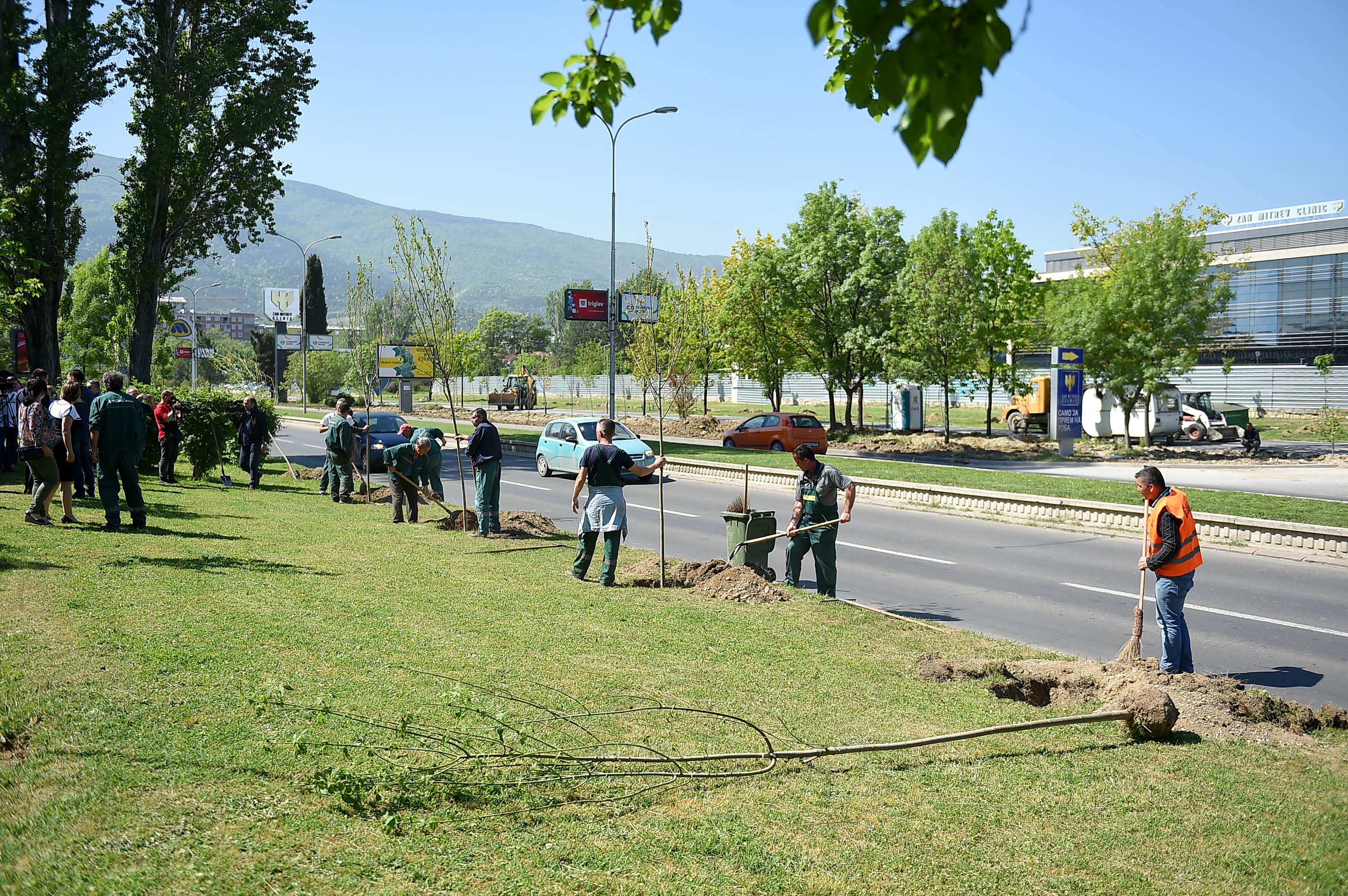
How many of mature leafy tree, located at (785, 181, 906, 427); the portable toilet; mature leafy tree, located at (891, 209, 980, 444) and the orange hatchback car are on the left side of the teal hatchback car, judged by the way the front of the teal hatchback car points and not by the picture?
4

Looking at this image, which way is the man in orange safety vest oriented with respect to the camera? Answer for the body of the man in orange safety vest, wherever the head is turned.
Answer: to the viewer's left

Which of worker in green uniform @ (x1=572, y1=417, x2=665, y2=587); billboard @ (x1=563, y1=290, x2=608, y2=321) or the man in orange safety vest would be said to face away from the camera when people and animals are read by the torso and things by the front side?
the worker in green uniform

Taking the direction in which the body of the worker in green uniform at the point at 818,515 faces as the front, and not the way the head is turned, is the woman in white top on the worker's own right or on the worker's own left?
on the worker's own right

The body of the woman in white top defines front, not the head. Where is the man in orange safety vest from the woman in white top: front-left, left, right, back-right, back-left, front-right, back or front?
right

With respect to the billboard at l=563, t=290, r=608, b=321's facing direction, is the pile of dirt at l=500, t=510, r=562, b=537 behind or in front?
in front

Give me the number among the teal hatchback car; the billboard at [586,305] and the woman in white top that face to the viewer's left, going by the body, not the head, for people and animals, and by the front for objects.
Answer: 0

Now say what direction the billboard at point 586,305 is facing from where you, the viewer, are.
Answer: facing the viewer

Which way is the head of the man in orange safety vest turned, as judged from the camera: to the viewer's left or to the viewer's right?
to the viewer's left

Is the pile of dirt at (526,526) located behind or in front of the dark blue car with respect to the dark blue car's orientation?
in front

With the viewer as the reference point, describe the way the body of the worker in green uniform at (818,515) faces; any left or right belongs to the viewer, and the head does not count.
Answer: facing the viewer and to the left of the viewer

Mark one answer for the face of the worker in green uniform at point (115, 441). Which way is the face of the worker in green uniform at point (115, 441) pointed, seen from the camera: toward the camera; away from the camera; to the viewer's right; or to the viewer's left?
away from the camera

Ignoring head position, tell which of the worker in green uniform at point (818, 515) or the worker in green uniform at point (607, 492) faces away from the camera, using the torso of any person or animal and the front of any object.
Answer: the worker in green uniform at point (607, 492)

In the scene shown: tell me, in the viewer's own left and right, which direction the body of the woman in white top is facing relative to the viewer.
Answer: facing away from the viewer and to the right of the viewer

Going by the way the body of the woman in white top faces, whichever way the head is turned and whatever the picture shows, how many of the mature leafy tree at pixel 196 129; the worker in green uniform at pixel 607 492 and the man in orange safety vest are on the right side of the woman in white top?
2
